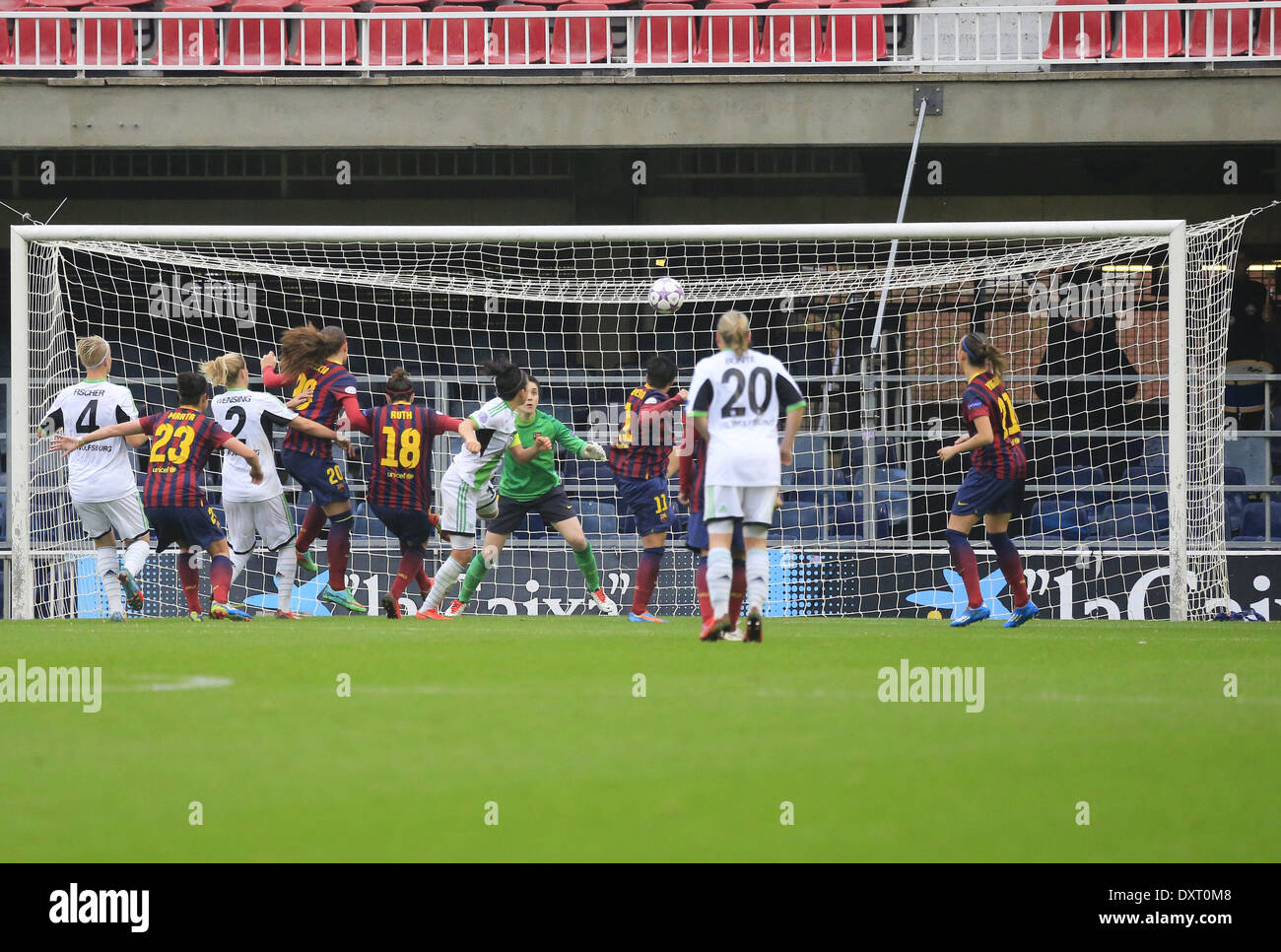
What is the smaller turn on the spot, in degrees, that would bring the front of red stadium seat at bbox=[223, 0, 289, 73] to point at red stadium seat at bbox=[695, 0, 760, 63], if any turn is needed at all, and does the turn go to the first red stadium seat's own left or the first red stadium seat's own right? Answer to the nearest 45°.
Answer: approximately 90° to the first red stadium seat's own left

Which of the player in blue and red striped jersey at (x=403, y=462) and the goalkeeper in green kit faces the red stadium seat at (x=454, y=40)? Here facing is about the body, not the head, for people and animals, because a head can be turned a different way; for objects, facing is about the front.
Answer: the player in blue and red striped jersey

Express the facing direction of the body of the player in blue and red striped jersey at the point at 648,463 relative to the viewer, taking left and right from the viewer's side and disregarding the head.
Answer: facing away from the viewer and to the right of the viewer

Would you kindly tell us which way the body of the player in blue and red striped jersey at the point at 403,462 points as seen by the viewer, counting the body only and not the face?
away from the camera

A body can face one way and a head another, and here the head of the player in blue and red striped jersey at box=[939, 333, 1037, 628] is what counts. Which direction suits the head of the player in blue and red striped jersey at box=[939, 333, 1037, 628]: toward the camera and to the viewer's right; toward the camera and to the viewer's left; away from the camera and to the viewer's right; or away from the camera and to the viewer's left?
away from the camera and to the viewer's left

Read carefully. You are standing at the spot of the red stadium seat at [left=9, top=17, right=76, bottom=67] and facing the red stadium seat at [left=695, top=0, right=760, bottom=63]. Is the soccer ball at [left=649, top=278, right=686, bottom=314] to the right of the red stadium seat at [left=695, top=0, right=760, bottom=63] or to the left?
right

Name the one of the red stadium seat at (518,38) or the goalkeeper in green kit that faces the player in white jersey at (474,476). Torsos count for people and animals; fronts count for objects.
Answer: the red stadium seat

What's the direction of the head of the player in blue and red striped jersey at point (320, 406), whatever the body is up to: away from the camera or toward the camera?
away from the camera

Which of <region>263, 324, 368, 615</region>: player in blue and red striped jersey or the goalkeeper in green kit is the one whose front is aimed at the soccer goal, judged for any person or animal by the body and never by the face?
the player in blue and red striped jersey
